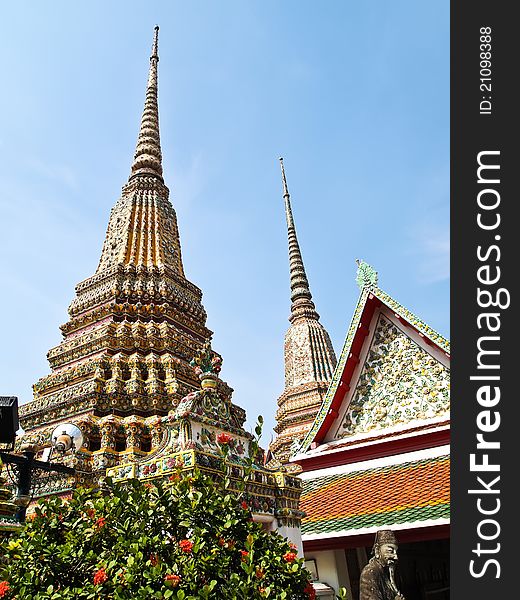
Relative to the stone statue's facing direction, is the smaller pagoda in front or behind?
behind

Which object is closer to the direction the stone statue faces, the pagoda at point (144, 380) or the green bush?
the green bush

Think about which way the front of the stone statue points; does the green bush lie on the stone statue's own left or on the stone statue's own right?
on the stone statue's own right

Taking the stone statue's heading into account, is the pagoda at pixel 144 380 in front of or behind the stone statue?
behind

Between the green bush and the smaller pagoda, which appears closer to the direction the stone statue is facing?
the green bush
